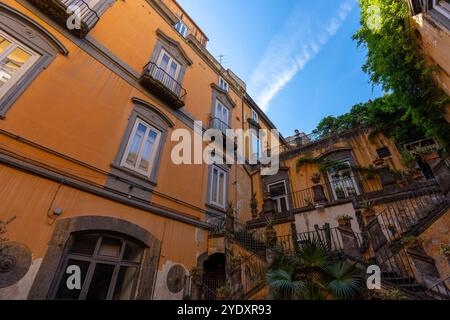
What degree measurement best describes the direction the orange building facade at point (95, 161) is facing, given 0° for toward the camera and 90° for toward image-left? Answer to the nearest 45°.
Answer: approximately 315°

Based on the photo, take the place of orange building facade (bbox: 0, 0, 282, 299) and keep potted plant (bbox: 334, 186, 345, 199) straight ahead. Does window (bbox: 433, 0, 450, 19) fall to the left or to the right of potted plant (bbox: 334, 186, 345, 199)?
right

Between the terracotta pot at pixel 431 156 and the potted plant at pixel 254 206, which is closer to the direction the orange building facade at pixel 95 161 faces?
the terracotta pot

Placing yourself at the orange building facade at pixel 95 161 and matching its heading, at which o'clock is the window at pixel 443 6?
The window is roughly at 12 o'clock from the orange building facade.

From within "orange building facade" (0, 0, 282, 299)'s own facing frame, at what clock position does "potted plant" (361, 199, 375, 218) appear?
The potted plant is roughly at 11 o'clock from the orange building facade.

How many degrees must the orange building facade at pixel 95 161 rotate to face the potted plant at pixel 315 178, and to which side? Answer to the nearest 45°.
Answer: approximately 45° to its left
